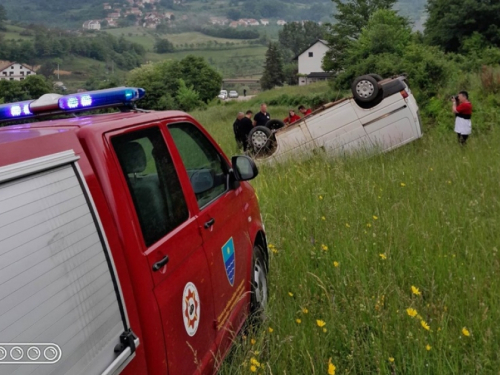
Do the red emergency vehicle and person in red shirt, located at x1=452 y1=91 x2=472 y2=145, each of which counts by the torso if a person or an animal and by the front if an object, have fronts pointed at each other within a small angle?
no

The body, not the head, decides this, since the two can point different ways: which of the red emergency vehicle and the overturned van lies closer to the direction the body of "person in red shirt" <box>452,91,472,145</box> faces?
the overturned van

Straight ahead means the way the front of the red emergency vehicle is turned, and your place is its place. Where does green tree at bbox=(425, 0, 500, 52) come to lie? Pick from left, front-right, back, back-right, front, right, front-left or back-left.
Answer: front

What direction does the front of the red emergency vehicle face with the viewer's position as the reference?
facing away from the viewer and to the right of the viewer

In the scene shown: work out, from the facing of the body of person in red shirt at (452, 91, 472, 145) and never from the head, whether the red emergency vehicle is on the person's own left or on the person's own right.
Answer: on the person's own left

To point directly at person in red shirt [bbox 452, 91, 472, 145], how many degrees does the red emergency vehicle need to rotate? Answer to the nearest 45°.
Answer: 0° — it already faces them

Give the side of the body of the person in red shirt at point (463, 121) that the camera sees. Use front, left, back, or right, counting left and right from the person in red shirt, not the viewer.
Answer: left

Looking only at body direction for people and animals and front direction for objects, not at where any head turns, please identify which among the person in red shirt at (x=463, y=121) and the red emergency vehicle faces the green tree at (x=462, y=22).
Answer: the red emergency vehicle

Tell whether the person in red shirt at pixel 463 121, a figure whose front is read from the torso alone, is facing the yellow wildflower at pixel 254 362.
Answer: no

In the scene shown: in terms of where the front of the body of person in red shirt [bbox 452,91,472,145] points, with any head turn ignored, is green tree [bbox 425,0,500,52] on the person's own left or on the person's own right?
on the person's own right

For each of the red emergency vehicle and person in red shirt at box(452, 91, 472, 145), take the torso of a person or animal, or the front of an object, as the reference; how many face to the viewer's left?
1
